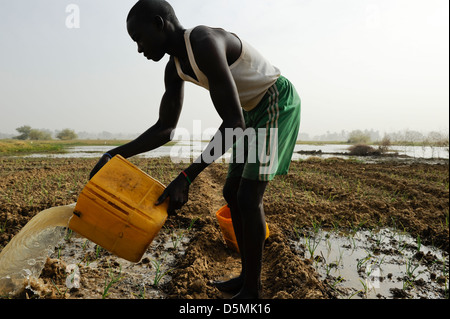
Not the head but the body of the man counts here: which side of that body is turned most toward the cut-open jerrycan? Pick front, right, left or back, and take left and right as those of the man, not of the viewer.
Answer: right

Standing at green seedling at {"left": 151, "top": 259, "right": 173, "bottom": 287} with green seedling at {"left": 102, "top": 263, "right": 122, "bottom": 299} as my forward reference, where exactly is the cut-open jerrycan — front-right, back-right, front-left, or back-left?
back-right

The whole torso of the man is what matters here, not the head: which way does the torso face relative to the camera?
to the viewer's left

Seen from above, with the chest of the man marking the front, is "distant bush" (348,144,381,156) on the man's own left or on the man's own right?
on the man's own right

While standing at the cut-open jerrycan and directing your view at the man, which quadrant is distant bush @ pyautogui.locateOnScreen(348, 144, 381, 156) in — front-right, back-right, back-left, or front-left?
back-left

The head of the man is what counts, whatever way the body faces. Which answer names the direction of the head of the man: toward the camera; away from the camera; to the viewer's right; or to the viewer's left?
to the viewer's left
